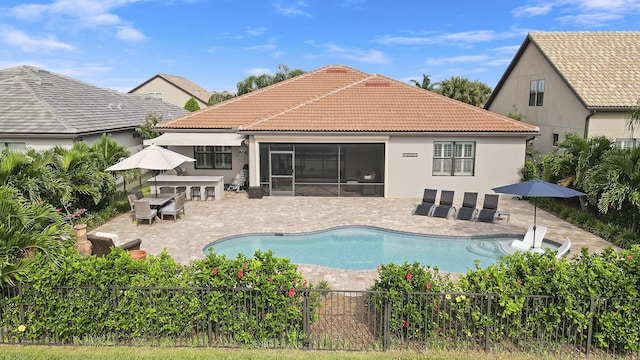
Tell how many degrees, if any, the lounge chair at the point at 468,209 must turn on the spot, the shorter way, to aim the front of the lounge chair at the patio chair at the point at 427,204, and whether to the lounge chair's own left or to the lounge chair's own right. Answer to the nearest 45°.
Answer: approximately 45° to the lounge chair's own right

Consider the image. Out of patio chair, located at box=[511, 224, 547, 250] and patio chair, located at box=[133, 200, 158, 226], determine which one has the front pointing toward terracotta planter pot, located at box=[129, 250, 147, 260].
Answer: patio chair, located at box=[511, 224, 547, 250]

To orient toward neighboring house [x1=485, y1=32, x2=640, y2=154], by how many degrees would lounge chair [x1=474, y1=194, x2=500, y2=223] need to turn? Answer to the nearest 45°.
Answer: approximately 180°

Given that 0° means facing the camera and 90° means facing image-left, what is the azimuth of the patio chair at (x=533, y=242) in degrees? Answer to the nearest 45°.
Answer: approximately 45°

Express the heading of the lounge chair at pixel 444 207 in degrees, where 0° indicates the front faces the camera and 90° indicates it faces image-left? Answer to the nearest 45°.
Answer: approximately 45°

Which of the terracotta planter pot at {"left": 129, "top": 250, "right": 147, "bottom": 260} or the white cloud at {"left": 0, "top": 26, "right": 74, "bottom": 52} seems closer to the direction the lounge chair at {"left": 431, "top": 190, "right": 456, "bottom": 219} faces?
the terracotta planter pot

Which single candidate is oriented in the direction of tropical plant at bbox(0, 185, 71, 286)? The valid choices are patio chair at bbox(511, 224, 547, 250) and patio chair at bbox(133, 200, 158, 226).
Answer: patio chair at bbox(511, 224, 547, 250)

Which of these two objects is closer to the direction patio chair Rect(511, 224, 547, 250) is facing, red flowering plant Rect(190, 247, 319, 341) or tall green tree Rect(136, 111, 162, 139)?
the red flowering plant

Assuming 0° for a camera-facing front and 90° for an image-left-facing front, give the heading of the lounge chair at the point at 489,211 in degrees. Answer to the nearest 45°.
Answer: approximately 45°

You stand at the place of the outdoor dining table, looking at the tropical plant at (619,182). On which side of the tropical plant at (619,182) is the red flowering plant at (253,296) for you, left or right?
right

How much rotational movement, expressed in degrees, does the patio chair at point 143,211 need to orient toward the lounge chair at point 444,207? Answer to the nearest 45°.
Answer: approximately 45° to its right
